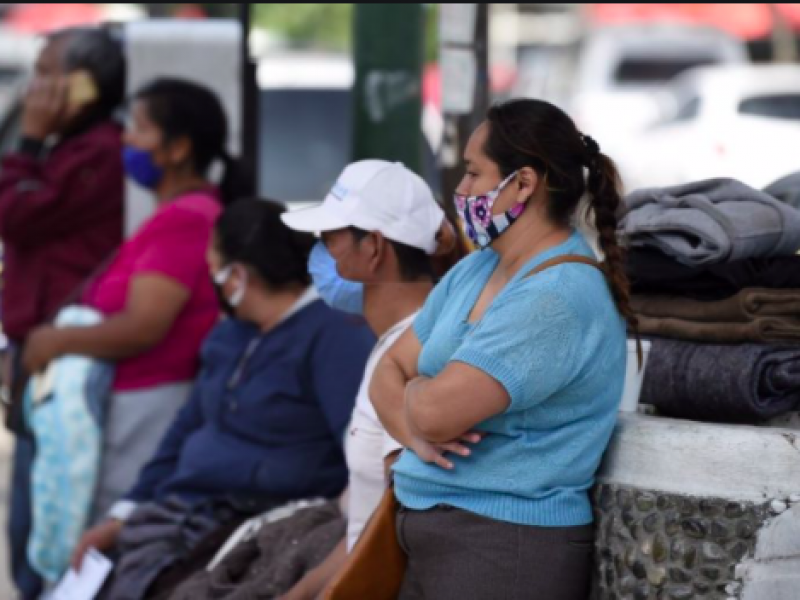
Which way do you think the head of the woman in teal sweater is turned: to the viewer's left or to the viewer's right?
to the viewer's left

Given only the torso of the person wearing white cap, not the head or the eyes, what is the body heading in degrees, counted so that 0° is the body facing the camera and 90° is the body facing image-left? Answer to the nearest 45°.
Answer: approximately 90°

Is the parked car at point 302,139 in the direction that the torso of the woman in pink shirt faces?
no

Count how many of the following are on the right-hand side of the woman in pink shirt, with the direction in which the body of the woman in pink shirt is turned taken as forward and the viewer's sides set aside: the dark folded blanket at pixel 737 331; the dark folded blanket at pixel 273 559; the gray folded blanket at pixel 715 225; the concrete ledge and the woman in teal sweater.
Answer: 0

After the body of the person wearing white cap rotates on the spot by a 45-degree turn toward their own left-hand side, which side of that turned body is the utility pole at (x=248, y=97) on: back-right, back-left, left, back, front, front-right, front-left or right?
back-right

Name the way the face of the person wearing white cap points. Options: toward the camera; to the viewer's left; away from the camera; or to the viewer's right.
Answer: to the viewer's left

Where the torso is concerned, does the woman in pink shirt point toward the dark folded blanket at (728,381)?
no

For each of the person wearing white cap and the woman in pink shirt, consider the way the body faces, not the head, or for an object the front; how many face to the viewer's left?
2

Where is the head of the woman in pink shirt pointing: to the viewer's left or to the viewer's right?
to the viewer's left

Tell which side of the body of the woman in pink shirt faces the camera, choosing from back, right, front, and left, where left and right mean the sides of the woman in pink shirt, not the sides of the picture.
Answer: left

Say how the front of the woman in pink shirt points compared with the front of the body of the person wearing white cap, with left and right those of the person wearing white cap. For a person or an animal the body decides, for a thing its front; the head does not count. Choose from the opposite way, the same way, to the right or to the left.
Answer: the same way

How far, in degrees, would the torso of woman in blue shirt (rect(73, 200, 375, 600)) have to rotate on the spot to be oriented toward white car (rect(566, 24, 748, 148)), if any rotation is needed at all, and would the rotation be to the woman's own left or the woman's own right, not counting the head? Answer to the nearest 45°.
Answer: approximately 135° to the woman's own right
